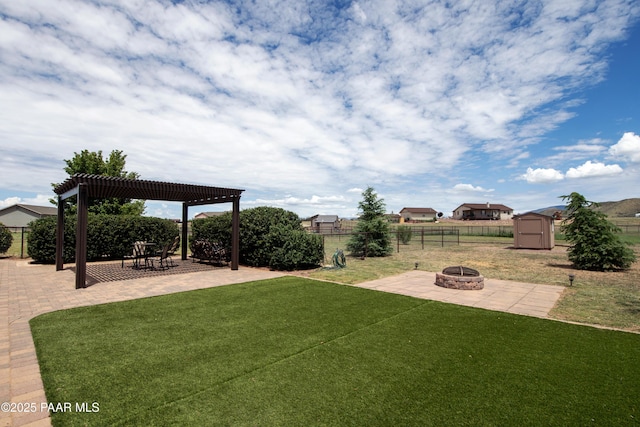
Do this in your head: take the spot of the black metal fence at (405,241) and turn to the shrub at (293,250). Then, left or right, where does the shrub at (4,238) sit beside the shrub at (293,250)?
right

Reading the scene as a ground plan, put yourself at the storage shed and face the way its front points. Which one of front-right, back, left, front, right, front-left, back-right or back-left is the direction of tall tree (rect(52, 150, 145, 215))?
front-right

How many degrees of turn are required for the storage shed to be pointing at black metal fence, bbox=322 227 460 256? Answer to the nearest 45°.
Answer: approximately 90° to its right

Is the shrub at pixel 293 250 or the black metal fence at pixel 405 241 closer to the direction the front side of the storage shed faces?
the shrub

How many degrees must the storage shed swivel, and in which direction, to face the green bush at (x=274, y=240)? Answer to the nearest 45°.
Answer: approximately 45° to its right

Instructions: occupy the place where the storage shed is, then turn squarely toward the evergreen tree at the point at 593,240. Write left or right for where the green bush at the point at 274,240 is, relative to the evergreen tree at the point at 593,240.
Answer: right

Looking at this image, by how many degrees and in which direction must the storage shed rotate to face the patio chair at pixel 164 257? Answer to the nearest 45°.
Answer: approximately 45° to its right

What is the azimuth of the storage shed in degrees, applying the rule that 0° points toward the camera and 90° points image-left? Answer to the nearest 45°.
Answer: approximately 0°
